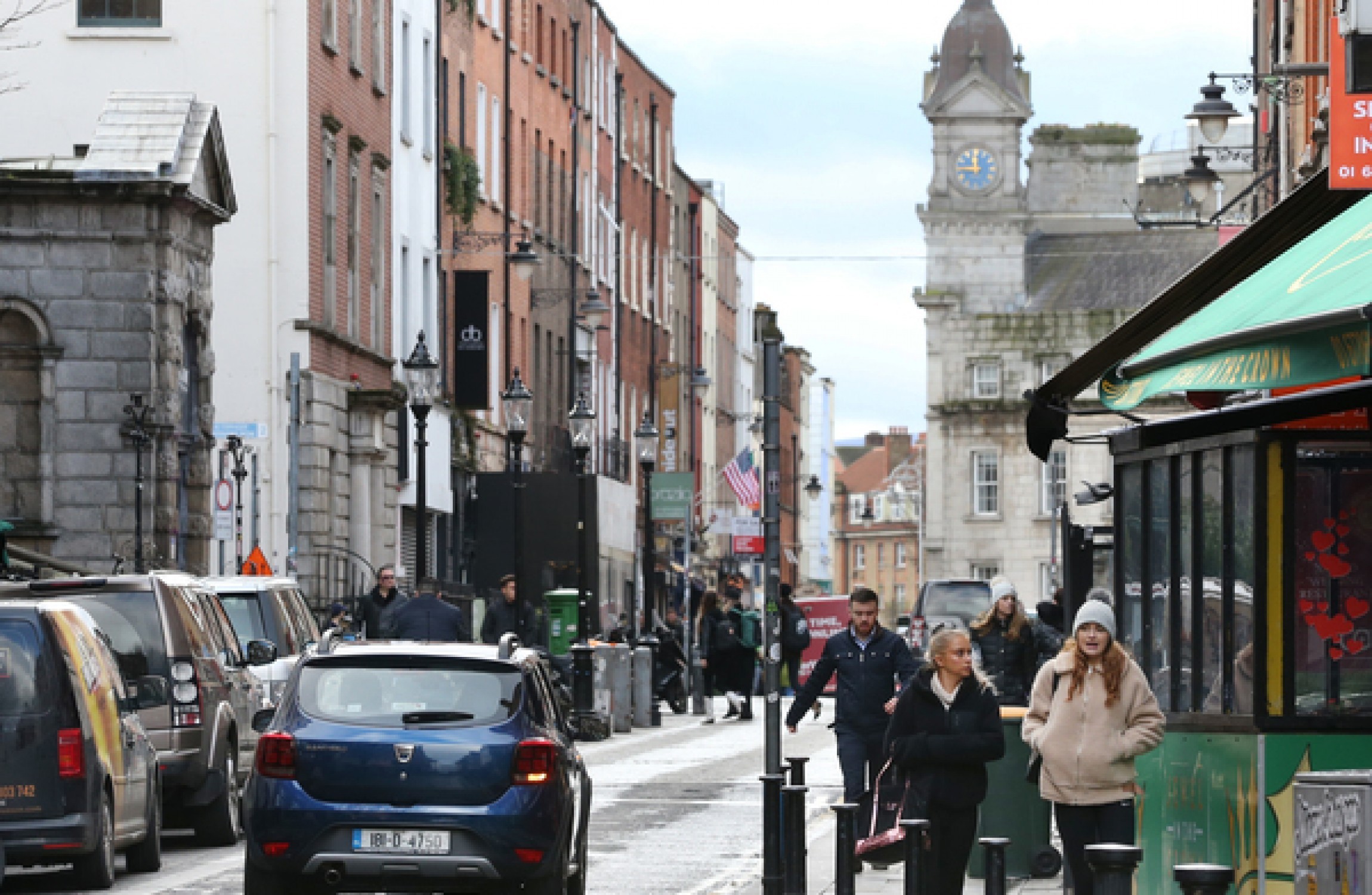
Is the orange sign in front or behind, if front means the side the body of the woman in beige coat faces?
behind

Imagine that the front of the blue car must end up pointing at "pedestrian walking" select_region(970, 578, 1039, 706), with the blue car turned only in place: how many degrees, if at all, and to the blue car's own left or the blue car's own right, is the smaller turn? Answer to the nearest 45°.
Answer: approximately 45° to the blue car's own right

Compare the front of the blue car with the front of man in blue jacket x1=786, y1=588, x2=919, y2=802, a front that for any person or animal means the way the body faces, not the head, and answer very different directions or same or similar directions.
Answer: very different directions

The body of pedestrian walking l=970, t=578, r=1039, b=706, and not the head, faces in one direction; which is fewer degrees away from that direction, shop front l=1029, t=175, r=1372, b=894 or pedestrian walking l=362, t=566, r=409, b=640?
the shop front

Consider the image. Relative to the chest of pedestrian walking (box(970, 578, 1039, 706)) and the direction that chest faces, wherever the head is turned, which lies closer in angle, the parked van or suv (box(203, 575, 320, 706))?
the parked van

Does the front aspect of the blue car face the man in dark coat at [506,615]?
yes

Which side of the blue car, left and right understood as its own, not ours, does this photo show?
back

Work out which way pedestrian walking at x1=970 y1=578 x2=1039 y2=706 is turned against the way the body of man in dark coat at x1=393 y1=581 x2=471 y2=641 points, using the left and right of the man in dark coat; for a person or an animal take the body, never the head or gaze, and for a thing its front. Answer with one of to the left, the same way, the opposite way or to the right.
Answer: the opposite way
